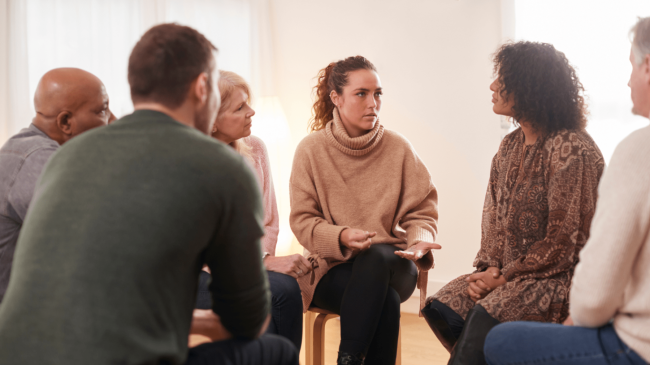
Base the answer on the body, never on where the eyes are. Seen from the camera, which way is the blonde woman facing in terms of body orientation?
to the viewer's right

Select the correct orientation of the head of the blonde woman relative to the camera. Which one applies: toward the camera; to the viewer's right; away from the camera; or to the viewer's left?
to the viewer's right

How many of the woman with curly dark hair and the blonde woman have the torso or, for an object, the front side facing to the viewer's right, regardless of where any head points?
1

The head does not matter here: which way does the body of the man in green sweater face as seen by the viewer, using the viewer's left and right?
facing away from the viewer and to the right of the viewer

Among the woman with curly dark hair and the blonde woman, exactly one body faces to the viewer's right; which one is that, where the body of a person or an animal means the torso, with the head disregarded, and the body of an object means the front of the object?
the blonde woman

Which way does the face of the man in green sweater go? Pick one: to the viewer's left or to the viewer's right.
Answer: to the viewer's right
